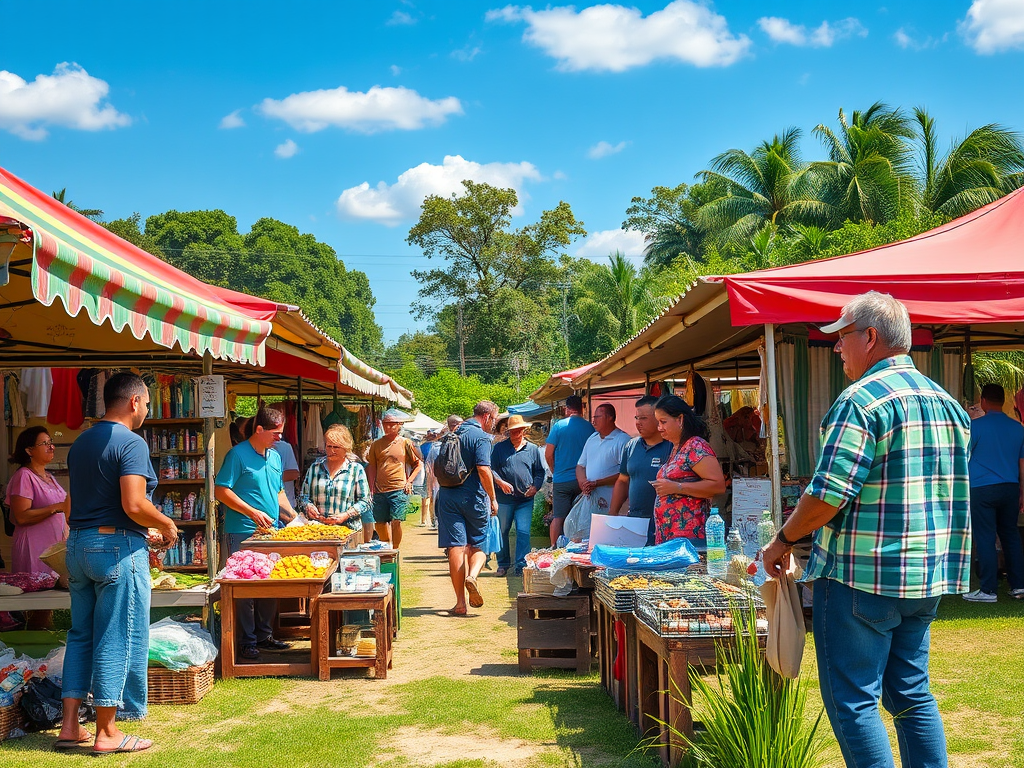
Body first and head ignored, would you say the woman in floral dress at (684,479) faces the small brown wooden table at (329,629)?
yes

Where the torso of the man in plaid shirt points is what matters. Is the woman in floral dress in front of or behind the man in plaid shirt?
in front

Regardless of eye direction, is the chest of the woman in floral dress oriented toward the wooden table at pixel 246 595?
yes

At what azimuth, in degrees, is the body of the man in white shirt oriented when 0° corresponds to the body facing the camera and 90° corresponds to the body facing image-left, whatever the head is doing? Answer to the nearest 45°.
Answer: approximately 45°

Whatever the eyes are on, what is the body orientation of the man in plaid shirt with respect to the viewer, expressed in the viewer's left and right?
facing away from the viewer and to the left of the viewer

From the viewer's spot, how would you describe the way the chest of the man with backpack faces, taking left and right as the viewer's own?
facing away from the viewer and to the right of the viewer

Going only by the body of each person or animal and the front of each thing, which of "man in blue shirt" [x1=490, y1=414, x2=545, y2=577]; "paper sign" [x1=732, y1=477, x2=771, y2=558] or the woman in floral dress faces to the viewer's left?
the woman in floral dress

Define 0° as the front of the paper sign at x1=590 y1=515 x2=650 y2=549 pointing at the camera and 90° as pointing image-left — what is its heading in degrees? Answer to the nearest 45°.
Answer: approximately 0°

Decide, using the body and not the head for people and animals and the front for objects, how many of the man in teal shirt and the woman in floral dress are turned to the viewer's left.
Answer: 1

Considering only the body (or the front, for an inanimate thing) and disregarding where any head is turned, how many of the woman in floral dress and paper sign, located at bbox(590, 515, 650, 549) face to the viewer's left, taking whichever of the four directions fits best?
1

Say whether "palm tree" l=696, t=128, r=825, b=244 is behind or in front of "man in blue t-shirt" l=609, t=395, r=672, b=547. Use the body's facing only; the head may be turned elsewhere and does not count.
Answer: behind

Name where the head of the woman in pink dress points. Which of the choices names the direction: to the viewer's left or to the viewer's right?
to the viewer's right
